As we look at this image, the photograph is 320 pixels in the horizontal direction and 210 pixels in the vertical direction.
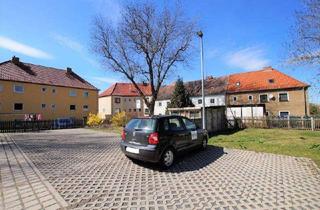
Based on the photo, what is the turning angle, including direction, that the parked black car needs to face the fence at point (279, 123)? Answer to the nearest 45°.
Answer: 0° — it already faces it

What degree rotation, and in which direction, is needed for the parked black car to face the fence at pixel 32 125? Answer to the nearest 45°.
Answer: approximately 90° to its left

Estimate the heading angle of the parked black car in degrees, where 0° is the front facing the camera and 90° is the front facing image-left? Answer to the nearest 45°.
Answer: approximately 225°

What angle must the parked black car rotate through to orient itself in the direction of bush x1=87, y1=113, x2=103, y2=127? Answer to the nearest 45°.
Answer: approximately 45° to its left
